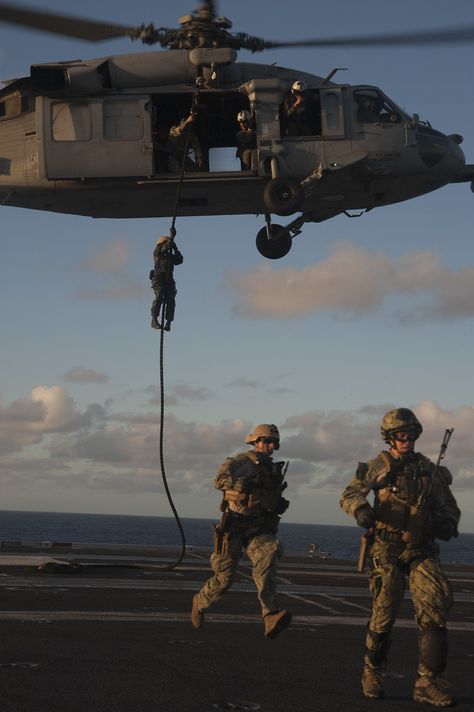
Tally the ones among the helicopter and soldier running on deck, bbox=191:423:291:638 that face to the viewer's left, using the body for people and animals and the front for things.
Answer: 0

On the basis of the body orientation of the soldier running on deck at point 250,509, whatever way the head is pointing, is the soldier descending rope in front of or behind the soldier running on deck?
behind

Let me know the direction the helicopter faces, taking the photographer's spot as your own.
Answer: facing to the right of the viewer

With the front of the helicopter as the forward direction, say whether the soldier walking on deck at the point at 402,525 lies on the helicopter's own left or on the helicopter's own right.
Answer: on the helicopter's own right

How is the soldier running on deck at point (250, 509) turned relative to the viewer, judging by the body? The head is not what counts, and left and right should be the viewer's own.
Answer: facing the viewer and to the right of the viewer
